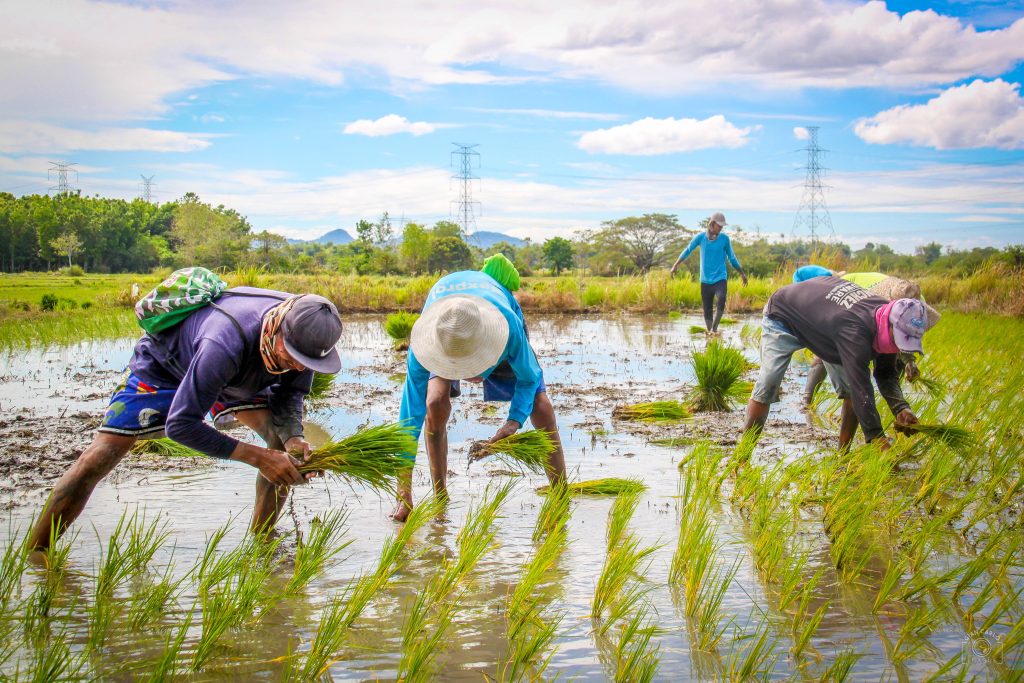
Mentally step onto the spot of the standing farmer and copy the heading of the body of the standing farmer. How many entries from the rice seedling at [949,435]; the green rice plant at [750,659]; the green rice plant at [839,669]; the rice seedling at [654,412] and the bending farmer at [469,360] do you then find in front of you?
5

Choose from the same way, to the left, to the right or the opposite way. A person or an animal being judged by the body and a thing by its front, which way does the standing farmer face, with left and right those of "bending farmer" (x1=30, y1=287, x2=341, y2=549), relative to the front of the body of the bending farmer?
to the right

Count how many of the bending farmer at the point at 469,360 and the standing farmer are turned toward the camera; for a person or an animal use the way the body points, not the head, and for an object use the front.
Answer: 2

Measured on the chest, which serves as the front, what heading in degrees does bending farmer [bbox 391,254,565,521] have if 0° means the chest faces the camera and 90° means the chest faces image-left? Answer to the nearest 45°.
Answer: approximately 0°

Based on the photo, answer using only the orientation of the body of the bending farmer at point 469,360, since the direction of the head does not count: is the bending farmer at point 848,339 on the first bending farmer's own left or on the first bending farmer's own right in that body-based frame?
on the first bending farmer's own left

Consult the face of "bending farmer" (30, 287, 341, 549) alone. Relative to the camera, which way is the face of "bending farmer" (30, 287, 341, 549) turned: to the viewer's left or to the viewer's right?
to the viewer's right

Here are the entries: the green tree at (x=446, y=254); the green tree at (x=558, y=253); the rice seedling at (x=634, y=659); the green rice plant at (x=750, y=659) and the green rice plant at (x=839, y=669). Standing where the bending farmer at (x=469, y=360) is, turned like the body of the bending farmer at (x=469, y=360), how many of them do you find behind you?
2

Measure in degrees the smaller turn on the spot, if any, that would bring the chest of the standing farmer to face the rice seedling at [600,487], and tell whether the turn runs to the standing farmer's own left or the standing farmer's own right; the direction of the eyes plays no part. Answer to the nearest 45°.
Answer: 0° — they already face it

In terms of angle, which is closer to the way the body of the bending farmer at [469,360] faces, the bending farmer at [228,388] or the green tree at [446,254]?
the bending farmer

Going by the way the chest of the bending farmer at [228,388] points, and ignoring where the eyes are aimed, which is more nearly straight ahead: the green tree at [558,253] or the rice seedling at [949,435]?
the rice seedling

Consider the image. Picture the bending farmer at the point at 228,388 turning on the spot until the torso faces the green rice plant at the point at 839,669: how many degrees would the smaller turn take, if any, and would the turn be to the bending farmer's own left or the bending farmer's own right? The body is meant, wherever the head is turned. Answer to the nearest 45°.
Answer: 0° — they already face it

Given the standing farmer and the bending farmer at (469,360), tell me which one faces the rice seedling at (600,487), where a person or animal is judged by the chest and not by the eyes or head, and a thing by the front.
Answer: the standing farmer

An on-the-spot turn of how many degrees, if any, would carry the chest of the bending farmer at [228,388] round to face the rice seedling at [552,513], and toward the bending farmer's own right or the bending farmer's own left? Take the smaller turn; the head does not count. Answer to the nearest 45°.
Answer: approximately 45° to the bending farmer's own left
